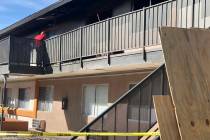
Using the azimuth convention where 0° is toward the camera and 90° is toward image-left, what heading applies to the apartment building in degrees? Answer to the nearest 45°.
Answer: approximately 45°

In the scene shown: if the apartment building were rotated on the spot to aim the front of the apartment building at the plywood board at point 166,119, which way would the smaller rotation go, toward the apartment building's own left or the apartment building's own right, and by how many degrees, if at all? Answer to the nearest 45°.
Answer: approximately 45° to the apartment building's own left

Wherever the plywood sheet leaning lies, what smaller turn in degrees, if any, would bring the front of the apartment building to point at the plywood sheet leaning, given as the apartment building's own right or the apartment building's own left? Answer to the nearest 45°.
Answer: approximately 45° to the apartment building's own left
